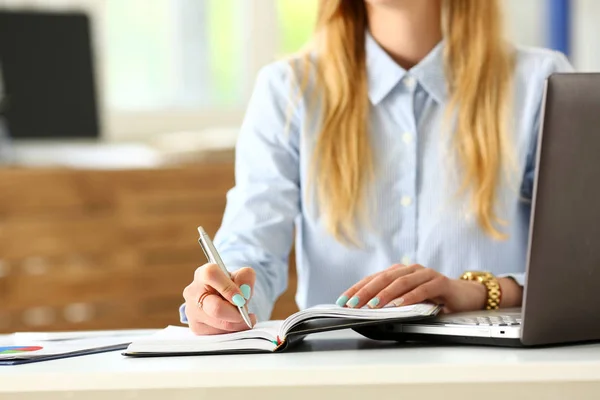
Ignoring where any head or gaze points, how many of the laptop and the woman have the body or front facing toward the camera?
1

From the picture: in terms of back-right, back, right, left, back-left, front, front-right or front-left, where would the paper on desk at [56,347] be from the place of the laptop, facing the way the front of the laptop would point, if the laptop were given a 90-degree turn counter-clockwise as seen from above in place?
front-right

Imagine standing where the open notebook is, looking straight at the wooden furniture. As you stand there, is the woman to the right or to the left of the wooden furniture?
right

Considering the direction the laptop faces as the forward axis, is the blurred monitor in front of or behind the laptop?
in front

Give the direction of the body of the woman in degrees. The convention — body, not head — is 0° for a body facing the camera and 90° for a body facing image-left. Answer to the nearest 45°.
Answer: approximately 0°

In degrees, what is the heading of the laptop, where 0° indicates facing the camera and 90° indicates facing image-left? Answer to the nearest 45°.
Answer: approximately 135°

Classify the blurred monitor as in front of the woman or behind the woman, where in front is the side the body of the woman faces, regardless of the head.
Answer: behind

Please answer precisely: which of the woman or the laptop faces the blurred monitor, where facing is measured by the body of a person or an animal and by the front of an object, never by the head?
the laptop

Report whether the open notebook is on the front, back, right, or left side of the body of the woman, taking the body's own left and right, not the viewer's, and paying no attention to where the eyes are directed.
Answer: front

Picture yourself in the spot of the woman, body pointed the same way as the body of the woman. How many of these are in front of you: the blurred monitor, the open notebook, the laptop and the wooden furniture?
2

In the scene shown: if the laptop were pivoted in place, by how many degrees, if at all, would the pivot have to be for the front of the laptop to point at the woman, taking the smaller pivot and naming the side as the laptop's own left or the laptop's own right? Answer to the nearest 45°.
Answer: approximately 45° to the laptop's own right

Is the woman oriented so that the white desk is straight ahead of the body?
yes
